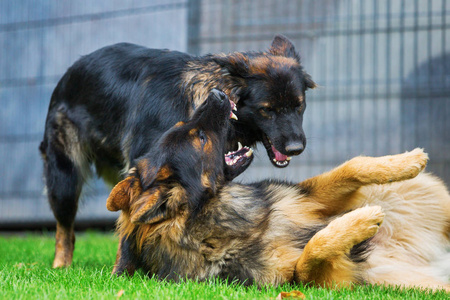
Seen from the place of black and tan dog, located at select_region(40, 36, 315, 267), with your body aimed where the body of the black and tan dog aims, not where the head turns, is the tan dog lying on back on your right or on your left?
on your right

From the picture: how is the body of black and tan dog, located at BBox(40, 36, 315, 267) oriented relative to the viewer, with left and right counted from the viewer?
facing to the right of the viewer
